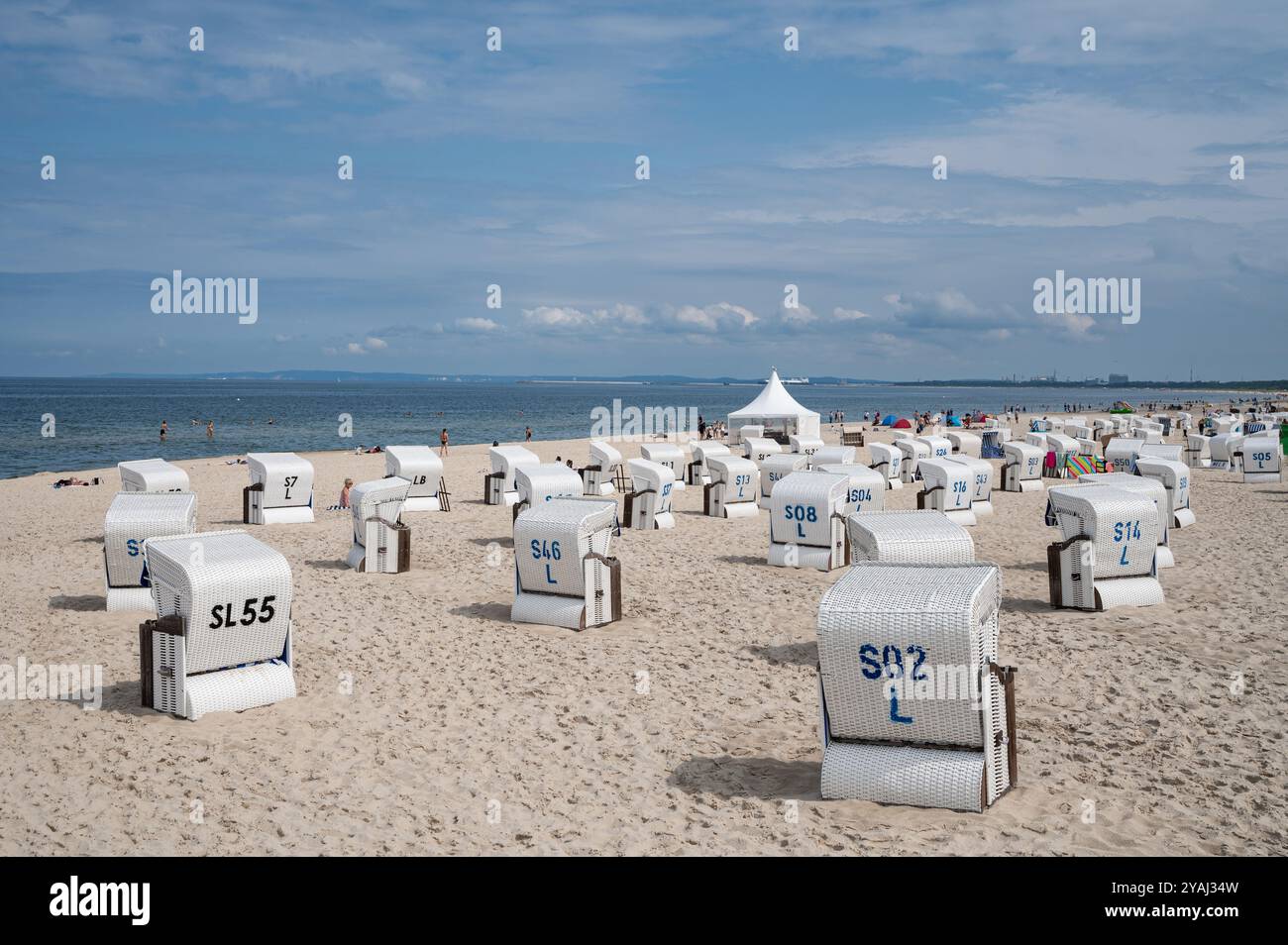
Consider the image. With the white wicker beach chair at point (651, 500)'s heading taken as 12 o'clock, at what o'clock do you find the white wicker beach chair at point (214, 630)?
the white wicker beach chair at point (214, 630) is roughly at 8 o'clock from the white wicker beach chair at point (651, 500).

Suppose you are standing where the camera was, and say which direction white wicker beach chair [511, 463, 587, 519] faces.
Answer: facing away from the viewer and to the left of the viewer

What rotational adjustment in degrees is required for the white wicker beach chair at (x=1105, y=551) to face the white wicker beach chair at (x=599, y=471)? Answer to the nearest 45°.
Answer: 0° — it already faces it

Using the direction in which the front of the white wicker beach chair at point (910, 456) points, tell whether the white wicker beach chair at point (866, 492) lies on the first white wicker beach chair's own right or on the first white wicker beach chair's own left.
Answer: on the first white wicker beach chair's own left

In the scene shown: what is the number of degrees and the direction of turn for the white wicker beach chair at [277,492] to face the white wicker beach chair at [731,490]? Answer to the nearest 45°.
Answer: approximately 135° to its right

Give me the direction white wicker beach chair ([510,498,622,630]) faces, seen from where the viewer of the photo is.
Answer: facing away from the viewer and to the right of the viewer

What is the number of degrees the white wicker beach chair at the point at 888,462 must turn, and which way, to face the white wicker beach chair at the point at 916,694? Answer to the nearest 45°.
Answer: approximately 135° to its left

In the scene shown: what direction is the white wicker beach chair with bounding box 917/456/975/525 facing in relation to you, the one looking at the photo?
facing away from the viewer and to the left of the viewer
